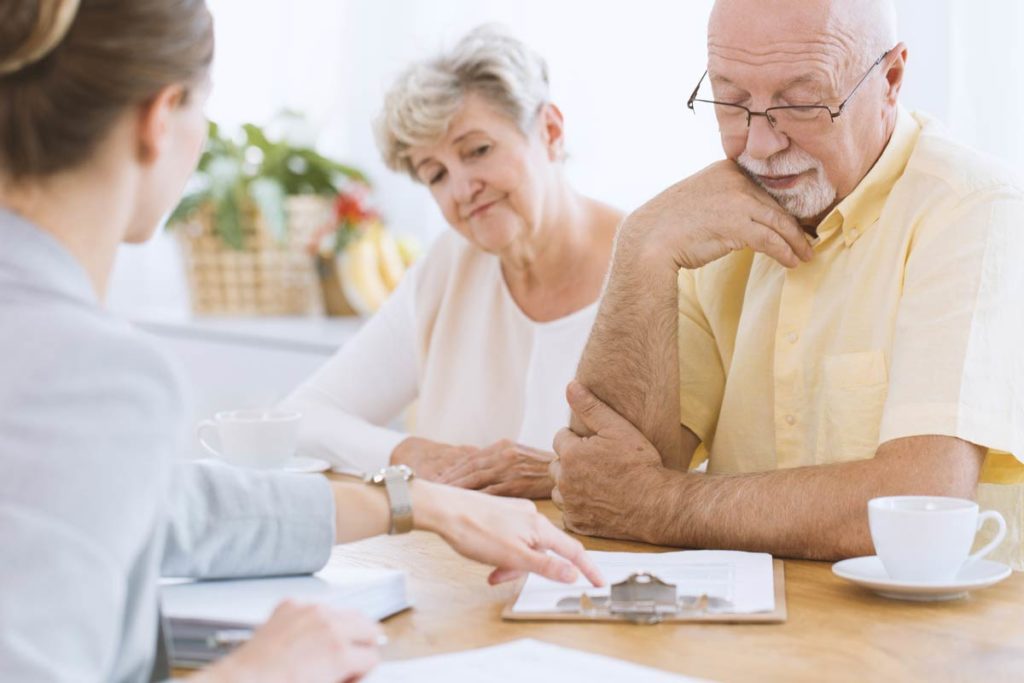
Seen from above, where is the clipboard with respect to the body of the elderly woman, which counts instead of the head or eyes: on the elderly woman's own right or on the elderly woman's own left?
on the elderly woman's own left

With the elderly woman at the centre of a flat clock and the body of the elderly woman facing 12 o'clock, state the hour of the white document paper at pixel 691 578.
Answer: The white document paper is roughly at 10 o'clock from the elderly woman.

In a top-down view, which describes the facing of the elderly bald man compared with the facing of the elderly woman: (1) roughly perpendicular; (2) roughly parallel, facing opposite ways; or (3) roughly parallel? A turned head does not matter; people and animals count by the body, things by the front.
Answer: roughly parallel

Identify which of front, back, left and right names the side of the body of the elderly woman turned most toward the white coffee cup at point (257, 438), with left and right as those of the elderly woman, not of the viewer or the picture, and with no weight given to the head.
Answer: front

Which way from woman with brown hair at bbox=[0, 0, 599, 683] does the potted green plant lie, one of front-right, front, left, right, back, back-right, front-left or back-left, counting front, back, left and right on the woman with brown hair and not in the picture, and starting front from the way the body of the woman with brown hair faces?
front-left

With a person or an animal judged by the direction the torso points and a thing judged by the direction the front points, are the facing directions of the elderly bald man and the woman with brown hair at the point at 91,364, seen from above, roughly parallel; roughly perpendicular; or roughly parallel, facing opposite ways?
roughly parallel, facing opposite ways

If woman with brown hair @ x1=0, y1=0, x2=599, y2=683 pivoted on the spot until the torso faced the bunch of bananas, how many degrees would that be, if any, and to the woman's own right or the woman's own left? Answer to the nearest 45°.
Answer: approximately 45° to the woman's own left

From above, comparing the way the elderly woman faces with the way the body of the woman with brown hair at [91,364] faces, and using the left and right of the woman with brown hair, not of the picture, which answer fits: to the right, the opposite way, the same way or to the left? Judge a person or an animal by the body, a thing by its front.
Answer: the opposite way

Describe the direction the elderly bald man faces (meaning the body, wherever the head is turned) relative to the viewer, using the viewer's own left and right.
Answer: facing the viewer and to the left of the viewer

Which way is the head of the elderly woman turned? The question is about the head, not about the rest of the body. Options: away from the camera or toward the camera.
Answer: toward the camera

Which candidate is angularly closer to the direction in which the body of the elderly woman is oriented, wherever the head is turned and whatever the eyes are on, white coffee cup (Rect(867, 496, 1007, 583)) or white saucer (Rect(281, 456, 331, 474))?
the white saucer

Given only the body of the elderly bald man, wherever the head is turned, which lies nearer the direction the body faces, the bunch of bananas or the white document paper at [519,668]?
the white document paper

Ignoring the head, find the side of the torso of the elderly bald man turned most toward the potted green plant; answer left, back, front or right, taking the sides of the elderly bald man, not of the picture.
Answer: right

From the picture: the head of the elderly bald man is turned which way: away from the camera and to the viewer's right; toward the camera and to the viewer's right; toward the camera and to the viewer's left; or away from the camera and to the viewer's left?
toward the camera and to the viewer's left

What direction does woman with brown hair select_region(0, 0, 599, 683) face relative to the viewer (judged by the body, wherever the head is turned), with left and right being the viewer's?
facing away from the viewer and to the right of the viewer
